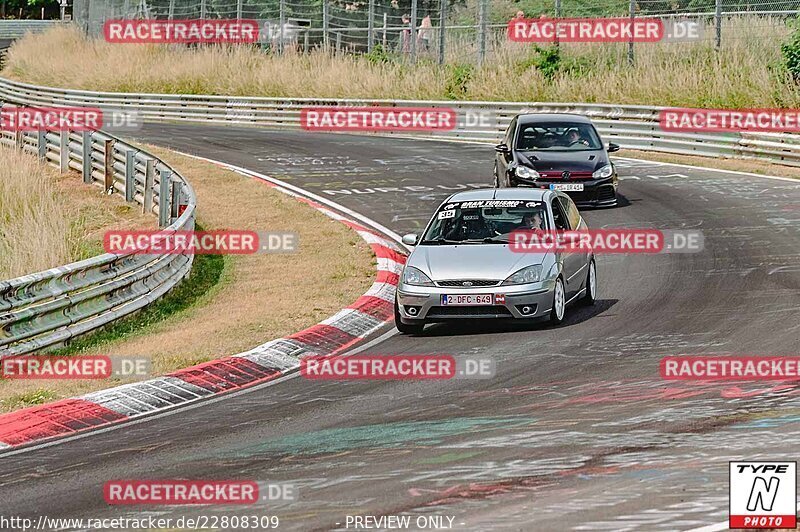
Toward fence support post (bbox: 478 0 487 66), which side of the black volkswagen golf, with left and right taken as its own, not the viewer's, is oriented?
back

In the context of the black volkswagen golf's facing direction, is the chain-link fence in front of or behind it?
behind

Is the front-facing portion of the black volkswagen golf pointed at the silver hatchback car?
yes

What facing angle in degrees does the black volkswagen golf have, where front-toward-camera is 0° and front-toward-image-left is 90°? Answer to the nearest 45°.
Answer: approximately 0°

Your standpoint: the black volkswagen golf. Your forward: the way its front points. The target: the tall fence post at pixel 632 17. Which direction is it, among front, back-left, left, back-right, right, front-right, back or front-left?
back

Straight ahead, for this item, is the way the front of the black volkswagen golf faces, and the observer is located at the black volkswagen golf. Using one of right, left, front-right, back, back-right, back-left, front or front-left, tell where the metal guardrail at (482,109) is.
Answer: back

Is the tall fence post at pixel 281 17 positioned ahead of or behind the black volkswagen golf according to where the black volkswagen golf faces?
behind

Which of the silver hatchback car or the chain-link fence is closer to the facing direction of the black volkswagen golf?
the silver hatchback car

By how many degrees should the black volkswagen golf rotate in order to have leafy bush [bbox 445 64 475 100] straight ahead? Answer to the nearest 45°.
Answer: approximately 180°

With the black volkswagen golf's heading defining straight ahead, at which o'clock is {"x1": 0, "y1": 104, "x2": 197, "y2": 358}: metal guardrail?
The metal guardrail is roughly at 1 o'clock from the black volkswagen golf.
